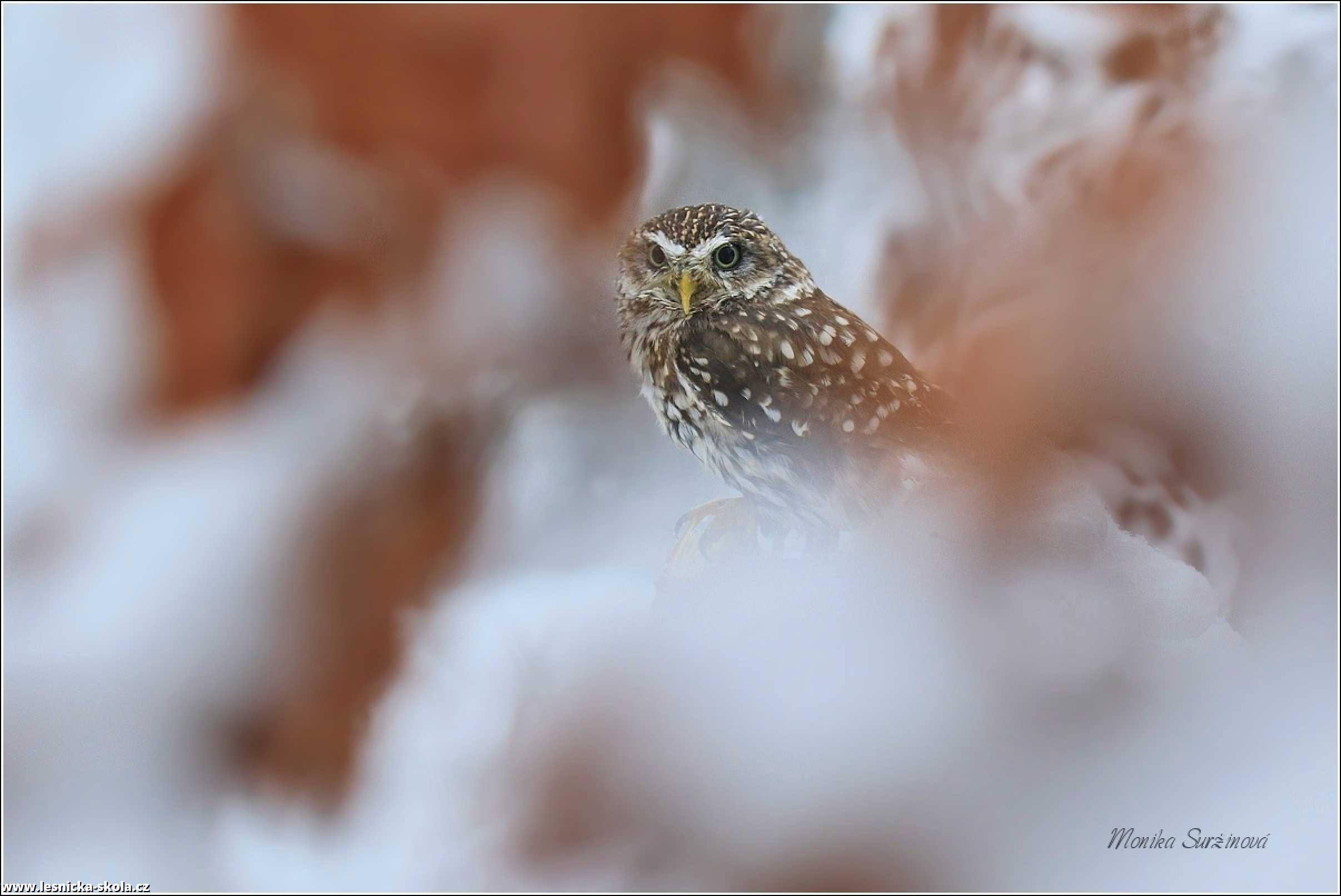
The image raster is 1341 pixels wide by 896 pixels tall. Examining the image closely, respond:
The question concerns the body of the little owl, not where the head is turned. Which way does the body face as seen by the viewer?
to the viewer's left
